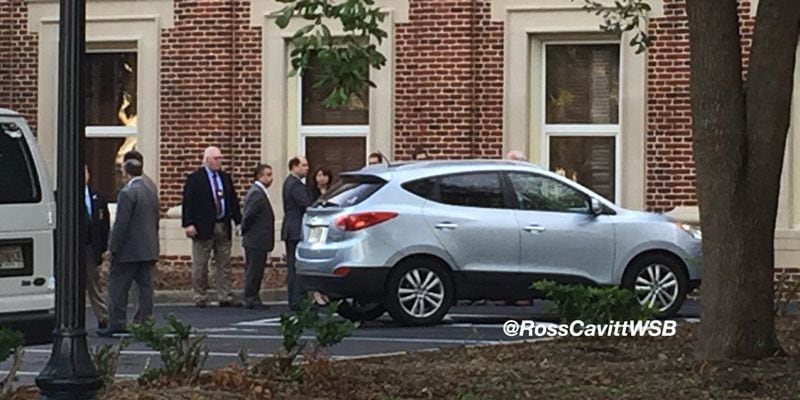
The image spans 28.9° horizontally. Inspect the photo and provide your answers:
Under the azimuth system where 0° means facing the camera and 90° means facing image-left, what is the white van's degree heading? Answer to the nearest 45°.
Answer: approximately 180°

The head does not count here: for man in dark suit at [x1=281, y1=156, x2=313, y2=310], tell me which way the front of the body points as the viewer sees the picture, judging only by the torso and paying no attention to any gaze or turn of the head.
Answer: to the viewer's right

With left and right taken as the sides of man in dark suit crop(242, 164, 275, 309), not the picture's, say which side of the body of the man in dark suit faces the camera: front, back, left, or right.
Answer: right

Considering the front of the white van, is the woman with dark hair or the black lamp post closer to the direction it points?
the woman with dark hair
